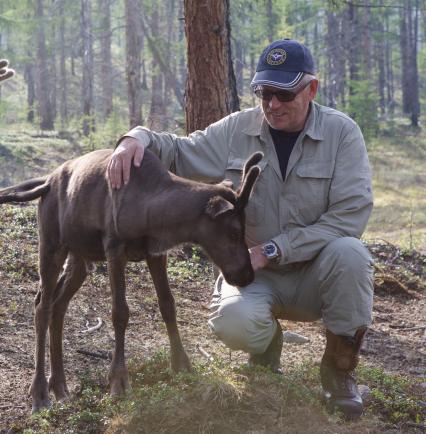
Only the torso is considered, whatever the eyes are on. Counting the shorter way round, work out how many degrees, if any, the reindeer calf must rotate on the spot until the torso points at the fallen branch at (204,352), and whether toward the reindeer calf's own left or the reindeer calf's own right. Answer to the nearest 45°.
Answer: approximately 45° to the reindeer calf's own left

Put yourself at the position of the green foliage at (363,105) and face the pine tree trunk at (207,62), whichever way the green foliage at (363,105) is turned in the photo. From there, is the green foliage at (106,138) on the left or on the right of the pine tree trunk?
right

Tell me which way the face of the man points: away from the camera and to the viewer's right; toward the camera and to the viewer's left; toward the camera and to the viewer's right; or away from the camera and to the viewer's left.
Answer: toward the camera and to the viewer's left

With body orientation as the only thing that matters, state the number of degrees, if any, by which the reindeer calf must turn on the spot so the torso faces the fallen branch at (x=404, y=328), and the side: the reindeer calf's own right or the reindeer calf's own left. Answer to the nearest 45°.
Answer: approximately 45° to the reindeer calf's own left

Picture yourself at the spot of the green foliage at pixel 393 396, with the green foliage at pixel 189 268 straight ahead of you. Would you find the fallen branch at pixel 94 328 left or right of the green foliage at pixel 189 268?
left

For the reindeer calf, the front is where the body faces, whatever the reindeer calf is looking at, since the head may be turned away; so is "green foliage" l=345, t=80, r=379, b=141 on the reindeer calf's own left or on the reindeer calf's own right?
on the reindeer calf's own left

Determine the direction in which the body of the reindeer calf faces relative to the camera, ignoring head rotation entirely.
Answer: to the viewer's right

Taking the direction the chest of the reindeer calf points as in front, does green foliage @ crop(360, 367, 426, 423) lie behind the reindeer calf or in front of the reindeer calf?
in front

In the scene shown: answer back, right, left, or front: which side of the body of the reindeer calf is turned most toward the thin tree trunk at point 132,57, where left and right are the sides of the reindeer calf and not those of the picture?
left

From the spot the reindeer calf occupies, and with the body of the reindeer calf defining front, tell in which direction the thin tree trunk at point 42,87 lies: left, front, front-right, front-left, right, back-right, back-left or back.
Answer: left

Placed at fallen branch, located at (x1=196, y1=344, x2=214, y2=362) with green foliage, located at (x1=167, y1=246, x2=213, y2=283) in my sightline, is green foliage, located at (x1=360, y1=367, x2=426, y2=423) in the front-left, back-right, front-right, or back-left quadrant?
back-right

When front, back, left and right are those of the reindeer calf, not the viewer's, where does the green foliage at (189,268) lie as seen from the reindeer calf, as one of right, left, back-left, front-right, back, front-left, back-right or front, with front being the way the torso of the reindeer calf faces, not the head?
left

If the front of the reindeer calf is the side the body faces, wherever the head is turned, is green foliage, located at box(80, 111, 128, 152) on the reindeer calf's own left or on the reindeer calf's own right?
on the reindeer calf's own left

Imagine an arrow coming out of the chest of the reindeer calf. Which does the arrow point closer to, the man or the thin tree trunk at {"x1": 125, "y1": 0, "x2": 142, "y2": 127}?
the man
